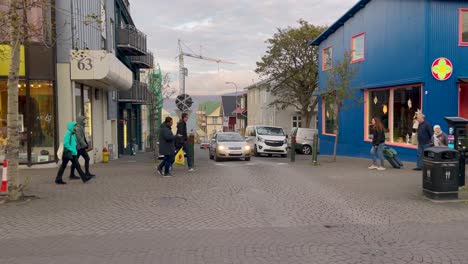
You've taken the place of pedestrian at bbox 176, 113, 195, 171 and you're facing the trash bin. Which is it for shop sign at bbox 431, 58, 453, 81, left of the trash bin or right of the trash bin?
left
